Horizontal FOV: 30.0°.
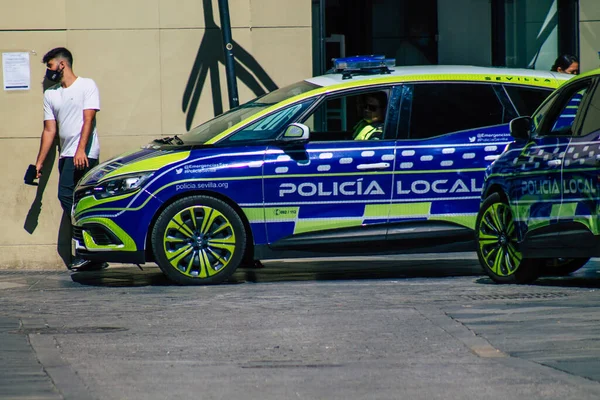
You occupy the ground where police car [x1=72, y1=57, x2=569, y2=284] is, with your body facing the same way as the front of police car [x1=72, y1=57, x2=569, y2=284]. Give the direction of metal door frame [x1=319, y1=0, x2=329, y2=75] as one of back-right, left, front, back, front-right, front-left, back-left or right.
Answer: right

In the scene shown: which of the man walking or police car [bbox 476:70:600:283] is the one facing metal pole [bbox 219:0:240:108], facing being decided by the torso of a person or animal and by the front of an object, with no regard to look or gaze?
the police car

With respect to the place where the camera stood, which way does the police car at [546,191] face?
facing away from the viewer and to the left of the viewer

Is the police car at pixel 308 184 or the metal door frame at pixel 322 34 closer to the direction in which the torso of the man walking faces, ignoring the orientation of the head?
the police car

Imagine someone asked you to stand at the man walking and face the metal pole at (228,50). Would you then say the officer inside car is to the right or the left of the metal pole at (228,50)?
right

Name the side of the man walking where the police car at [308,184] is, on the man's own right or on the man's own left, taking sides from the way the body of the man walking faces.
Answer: on the man's own left

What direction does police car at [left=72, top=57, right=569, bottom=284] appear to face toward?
to the viewer's left

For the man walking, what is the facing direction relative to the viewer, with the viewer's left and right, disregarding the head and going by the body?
facing the viewer and to the left of the viewer

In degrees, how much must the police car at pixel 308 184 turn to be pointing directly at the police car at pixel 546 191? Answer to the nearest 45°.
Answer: approximately 135° to its left

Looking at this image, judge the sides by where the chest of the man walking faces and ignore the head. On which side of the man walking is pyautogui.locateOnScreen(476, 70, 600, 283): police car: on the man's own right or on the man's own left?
on the man's own left

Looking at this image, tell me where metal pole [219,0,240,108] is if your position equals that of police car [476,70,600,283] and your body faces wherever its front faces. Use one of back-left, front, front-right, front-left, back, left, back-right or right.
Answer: front

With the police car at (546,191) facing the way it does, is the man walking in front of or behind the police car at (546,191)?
in front

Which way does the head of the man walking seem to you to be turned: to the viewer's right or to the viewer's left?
to the viewer's left

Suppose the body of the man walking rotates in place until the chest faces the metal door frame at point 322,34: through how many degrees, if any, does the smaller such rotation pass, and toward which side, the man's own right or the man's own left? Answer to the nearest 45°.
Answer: approximately 135° to the man's own left
